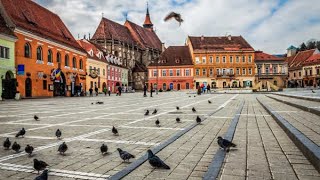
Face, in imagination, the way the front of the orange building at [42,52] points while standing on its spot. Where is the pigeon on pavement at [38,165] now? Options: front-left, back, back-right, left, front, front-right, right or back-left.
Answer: front-right

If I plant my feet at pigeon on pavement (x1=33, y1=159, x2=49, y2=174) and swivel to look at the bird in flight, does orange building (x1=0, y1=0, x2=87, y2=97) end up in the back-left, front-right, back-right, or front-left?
front-left

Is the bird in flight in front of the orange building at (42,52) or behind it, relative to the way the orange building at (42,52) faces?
in front

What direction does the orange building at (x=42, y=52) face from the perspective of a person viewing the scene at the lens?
facing the viewer and to the right of the viewer

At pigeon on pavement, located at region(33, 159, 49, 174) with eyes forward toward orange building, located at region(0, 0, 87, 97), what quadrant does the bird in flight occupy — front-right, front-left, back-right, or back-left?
front-right
